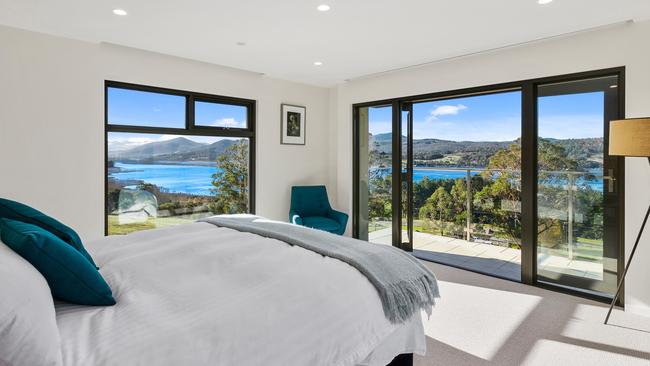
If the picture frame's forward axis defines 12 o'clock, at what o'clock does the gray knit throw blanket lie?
The gray knit throw blanket is roughly at 1 o'clock from the picture frame.

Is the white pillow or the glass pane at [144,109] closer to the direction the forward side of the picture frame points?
the white pillow

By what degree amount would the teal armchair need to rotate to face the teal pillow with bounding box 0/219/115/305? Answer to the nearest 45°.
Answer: approximately 45° to its right

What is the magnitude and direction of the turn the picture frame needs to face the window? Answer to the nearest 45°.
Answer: approximately 90° to its right

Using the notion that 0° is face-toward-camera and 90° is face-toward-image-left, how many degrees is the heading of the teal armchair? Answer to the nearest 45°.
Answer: approximately 315°

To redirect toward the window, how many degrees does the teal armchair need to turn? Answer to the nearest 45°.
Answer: approximately 90° to its right

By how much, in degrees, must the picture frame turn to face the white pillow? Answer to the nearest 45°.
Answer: approximately 45° to its right

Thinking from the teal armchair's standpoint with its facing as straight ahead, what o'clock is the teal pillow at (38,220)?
The teal pillow is roughly at 2 o'clock from the teal armchair.

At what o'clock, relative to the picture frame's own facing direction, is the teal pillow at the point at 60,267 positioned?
The teal pillow is roughly at 2 o'clock from the picture frame.

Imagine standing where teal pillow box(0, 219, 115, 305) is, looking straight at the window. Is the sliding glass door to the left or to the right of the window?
right

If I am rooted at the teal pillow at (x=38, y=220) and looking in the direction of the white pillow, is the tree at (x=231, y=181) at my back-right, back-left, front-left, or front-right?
back-left

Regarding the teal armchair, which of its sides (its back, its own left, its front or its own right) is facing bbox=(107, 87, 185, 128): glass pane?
right

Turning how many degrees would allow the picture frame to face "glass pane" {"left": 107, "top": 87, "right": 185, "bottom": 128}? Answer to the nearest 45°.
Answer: approximately 90° to its right
